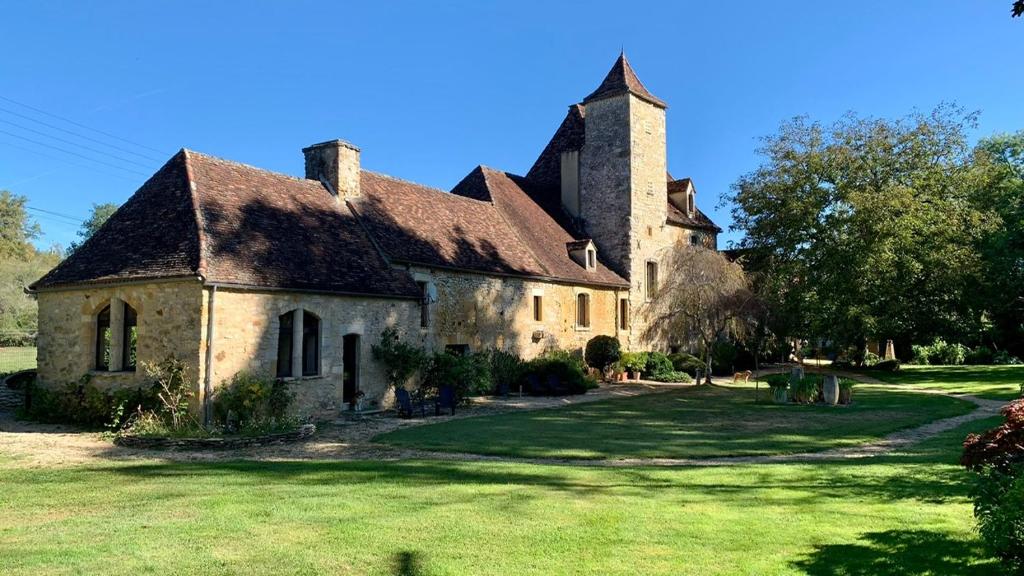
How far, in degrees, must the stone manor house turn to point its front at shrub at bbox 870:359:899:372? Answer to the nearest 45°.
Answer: approximately 90° to its left

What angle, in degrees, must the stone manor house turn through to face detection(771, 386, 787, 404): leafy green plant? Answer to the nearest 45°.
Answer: approximately 45° to its left

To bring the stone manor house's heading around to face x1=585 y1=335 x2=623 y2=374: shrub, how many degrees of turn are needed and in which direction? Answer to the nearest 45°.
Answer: approximately 90° to its left

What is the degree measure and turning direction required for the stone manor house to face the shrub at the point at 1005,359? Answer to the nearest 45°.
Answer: approximately 90° to its left

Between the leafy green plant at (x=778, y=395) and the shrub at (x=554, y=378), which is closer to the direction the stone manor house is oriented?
the leafy green plant

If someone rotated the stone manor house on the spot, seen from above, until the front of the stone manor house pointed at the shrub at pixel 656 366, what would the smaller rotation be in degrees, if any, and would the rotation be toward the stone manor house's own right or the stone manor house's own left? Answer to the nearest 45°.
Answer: approximately 90° to the stone manor house's own left

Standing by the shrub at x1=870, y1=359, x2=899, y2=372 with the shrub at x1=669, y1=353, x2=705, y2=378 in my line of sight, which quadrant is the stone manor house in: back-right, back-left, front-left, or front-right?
front-left

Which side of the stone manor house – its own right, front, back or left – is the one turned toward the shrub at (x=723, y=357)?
left

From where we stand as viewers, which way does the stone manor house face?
facing the viewer and to the right of the viewer

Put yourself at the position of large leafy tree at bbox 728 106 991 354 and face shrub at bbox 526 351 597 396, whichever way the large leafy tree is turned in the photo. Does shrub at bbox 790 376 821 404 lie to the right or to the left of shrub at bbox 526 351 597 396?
left
